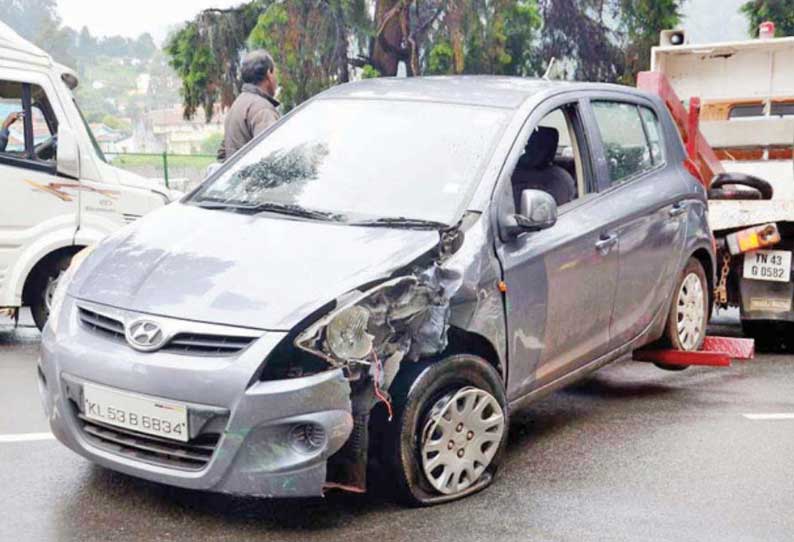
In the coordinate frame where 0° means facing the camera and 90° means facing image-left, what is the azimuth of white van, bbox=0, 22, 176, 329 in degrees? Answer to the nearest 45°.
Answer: approximately 270°

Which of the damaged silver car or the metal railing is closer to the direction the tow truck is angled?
the metal railing

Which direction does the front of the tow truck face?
away from the camera

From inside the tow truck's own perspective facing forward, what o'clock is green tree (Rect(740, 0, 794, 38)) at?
The green tree is roughly at 12 o'clock from the tow truck.

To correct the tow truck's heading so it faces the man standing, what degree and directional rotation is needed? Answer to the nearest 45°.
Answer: approximately 135° to its left
